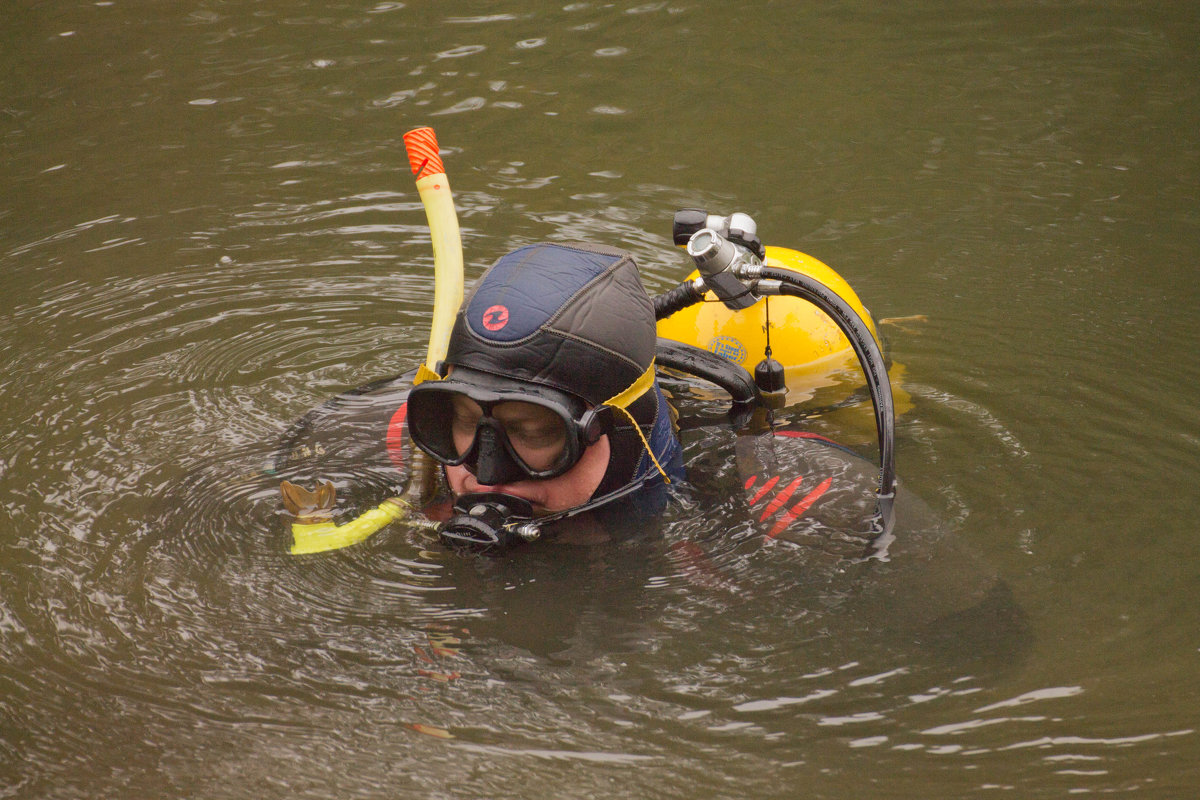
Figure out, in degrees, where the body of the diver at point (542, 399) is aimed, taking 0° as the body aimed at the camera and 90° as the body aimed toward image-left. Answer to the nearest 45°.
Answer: approximately 45°

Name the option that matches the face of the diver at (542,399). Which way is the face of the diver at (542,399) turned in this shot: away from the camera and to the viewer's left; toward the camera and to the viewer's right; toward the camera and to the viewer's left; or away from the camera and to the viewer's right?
toward the camera and to the viewer's left
